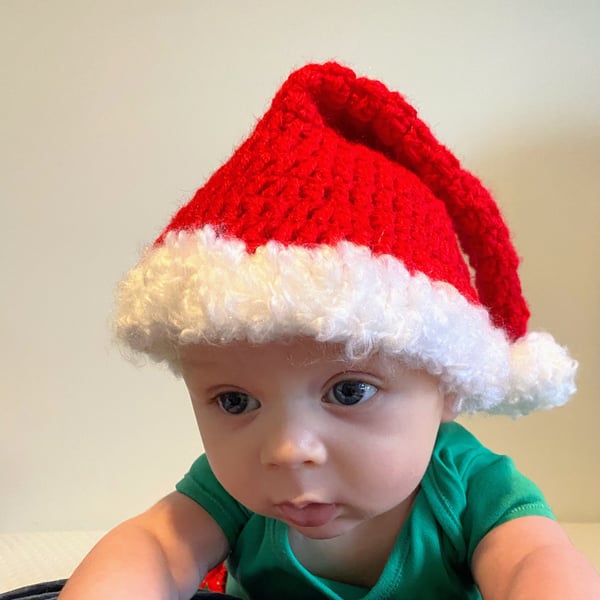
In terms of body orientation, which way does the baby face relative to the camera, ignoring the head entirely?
toward the camera
